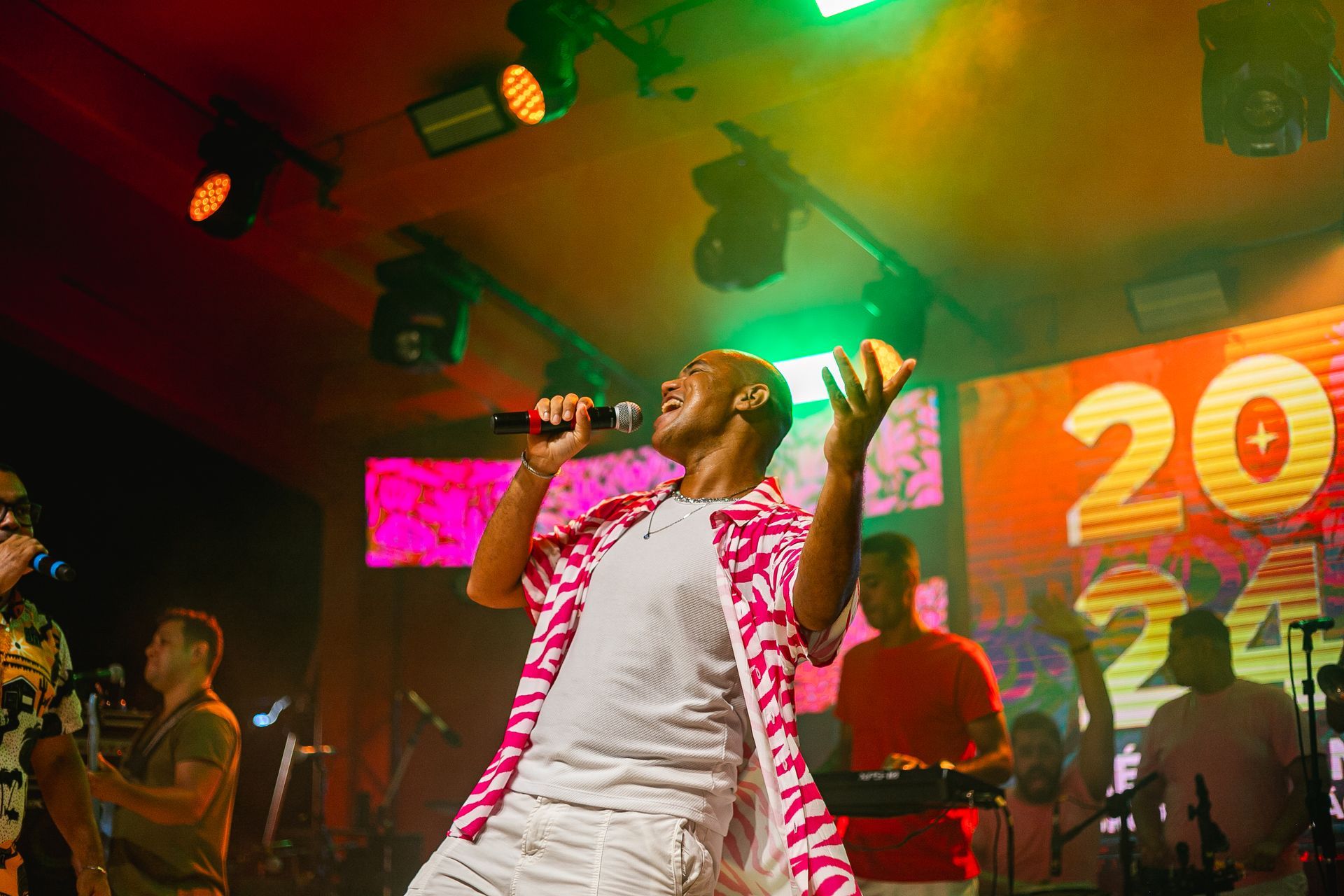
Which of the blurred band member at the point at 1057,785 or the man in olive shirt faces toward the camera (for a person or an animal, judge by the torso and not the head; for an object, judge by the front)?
the blurred band member

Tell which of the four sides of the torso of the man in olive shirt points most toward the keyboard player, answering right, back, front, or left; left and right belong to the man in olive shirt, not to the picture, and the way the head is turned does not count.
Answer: back

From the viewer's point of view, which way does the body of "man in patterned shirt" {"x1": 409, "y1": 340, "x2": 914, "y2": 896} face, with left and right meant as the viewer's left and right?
facing the viewer and to the left of the viewer

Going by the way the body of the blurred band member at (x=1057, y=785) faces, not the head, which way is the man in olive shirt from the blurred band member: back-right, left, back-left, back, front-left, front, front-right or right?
front-right

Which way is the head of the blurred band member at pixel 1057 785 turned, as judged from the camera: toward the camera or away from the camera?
toward the camera

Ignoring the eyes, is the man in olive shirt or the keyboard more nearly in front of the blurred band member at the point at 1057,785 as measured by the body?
the keyboard

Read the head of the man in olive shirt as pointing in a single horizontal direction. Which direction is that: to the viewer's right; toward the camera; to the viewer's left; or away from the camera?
to the viewer's left

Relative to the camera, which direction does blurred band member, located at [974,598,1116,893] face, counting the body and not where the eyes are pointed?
toward the camera

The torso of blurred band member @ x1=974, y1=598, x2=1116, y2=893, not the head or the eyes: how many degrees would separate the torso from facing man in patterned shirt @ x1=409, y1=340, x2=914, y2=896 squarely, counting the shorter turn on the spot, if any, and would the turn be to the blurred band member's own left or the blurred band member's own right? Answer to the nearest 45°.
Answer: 0° — they already face them

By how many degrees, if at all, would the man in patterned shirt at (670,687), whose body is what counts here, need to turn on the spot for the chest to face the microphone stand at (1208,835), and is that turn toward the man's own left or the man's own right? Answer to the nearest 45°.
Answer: approximately 180°
